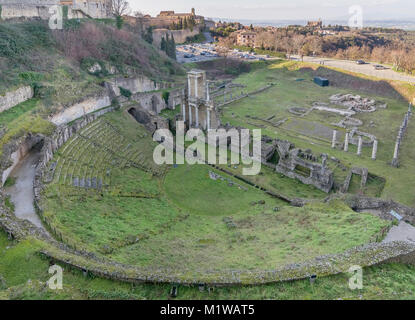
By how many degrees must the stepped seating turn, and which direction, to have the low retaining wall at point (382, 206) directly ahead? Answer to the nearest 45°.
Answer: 0° — it already faces it

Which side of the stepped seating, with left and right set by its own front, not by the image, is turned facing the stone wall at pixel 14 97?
back

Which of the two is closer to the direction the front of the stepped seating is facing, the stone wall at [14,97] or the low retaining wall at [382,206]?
the low retaining wall

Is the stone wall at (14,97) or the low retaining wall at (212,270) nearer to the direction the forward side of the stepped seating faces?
the low retaining wall
